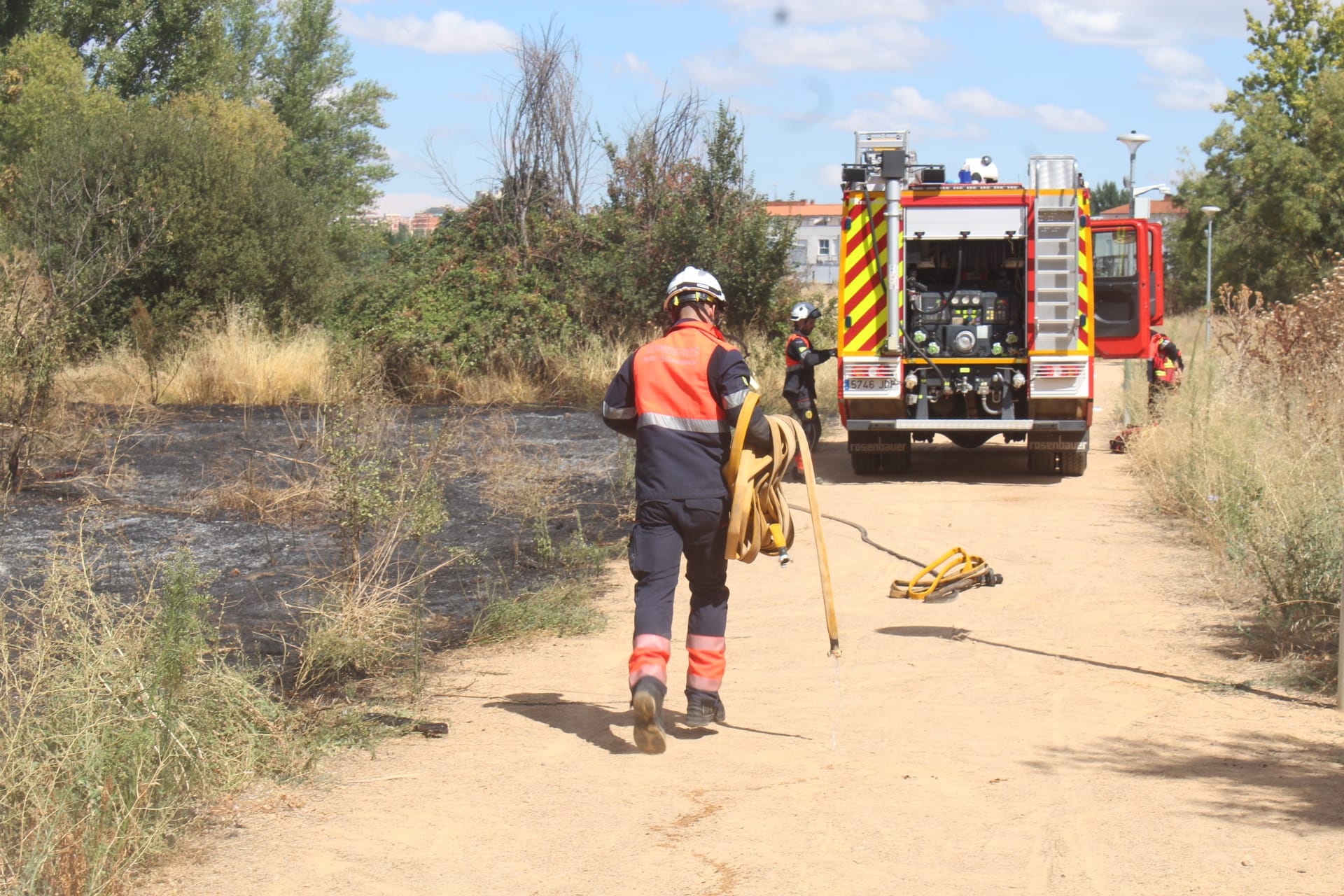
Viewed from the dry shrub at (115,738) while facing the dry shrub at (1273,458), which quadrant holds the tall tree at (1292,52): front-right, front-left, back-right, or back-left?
front-left

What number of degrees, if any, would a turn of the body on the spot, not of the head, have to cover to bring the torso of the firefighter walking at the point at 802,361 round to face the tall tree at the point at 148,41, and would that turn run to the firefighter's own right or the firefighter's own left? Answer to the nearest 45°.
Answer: approximately 135° to the firefighter's own left

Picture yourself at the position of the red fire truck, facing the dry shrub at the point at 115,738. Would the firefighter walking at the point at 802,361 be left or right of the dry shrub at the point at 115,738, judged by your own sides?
right

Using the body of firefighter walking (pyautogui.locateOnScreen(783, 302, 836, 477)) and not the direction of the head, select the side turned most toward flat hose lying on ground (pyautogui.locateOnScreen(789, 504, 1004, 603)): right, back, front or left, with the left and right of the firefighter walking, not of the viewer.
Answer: right

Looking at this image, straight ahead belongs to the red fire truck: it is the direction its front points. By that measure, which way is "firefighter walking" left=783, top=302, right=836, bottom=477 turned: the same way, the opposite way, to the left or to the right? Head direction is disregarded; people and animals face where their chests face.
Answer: to the right

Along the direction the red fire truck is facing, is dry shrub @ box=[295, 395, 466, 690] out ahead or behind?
behind

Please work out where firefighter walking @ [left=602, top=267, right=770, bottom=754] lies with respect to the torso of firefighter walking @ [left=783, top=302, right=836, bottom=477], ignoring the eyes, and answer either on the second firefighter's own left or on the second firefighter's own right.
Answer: on the second firefighter's own right

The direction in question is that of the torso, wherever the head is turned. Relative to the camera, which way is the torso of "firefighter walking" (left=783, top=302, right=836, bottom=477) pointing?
to the viewer's right

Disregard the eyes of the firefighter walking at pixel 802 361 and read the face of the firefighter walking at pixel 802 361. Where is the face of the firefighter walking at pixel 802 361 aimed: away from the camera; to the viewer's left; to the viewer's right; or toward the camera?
to the viewer's right

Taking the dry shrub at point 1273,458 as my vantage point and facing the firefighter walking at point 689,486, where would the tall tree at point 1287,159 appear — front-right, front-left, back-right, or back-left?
back-right

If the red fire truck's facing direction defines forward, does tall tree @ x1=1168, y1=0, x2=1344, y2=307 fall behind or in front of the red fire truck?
in front

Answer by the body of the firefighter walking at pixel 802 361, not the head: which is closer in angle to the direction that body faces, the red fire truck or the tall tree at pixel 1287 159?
the red fire truck

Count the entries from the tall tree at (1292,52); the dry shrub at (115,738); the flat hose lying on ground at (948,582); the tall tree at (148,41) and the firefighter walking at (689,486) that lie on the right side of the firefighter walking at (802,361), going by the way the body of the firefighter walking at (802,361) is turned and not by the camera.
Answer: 3

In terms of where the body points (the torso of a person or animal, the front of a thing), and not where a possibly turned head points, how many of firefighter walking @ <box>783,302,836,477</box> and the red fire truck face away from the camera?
1

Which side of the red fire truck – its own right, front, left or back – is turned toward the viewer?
back

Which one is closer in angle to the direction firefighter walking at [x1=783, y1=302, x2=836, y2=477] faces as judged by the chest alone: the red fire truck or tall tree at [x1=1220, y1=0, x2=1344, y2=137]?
the red fire truck

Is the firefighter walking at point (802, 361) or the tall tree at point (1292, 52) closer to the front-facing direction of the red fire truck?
the tall tree

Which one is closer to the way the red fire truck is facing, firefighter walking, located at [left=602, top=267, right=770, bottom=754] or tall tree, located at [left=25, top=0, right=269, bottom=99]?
the tall tree

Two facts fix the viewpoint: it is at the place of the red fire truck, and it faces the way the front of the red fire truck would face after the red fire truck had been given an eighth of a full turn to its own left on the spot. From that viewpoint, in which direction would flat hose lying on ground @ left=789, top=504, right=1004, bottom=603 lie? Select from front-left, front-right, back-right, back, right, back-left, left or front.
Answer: back-left

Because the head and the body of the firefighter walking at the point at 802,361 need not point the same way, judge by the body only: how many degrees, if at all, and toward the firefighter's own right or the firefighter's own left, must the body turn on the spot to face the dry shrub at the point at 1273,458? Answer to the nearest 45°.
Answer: approximately 45° to the firefighter's own right
